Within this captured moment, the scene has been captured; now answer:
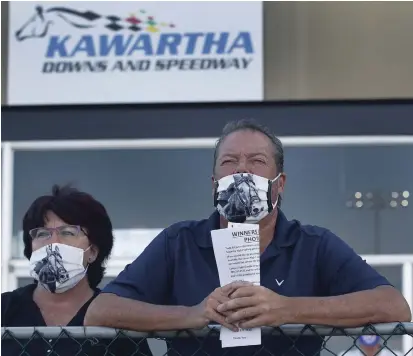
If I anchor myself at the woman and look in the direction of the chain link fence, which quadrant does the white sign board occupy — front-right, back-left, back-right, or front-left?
back-left

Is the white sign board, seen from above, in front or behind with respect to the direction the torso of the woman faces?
behind

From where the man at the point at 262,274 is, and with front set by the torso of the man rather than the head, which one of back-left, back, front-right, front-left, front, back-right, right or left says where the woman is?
back-right

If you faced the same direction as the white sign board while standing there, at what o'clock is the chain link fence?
The chain link fence is roughly at 12 o'clock from the white sign board.

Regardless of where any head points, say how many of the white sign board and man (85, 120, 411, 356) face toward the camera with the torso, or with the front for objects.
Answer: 2

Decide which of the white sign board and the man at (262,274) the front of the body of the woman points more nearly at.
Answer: the man

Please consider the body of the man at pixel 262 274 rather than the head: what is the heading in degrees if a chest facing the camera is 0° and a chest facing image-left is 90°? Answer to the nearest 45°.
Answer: approximately 0°

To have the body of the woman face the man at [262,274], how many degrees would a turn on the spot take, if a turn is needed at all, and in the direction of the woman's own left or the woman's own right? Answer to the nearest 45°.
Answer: approximately 90° to the woman's own left
